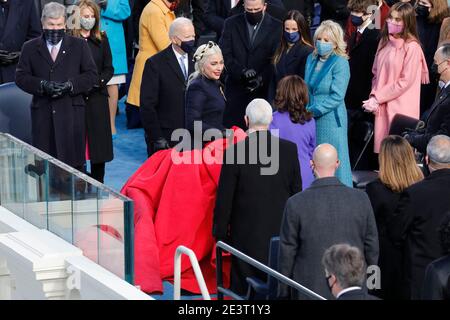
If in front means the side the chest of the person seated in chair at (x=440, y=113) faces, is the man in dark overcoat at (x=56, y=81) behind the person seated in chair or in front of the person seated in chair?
in front

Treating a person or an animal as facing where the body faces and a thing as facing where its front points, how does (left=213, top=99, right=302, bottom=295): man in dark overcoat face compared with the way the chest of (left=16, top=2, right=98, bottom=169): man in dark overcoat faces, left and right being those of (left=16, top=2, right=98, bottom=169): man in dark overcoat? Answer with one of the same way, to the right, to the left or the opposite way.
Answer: the opposite way

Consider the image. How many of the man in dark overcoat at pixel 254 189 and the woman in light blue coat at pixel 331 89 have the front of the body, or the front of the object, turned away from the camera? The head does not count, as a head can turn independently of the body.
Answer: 1

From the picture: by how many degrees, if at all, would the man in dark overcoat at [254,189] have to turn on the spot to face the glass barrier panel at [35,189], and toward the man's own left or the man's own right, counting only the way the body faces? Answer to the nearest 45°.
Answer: approximately 90° to the man's own left

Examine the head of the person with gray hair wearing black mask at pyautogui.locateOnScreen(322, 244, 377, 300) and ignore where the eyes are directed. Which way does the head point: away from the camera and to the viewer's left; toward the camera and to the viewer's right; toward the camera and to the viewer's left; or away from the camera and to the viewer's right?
away from the camera and to the viewer's left

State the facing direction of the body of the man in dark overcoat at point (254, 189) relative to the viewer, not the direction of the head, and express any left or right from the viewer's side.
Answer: facing away from the viewer

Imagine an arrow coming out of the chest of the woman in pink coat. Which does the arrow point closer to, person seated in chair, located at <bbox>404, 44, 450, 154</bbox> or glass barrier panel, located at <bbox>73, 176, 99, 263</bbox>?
the glass barrier panel

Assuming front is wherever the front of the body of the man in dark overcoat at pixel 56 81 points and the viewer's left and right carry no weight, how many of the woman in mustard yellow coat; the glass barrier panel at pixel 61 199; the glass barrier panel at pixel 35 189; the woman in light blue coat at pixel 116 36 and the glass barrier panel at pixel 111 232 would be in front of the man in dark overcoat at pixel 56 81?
3

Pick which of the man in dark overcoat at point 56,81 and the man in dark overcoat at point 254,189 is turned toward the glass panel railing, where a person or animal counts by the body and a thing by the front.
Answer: the man in dark overcoat at point 56,81

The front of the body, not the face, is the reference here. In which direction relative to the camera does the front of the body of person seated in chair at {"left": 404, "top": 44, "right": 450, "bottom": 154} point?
to the viewer's left

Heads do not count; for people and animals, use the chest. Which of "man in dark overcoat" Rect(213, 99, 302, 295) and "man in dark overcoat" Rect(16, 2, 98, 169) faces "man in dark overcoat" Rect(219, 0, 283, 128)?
"man in dark overcoat" Rect(213, 99, 302, 295)
